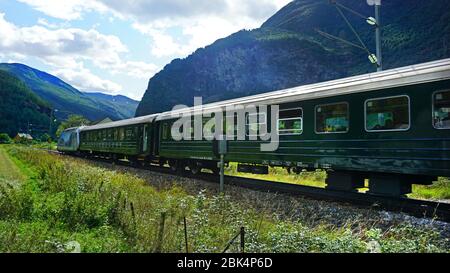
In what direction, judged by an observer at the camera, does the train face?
facing away from the viewer and to the left of the viewer
